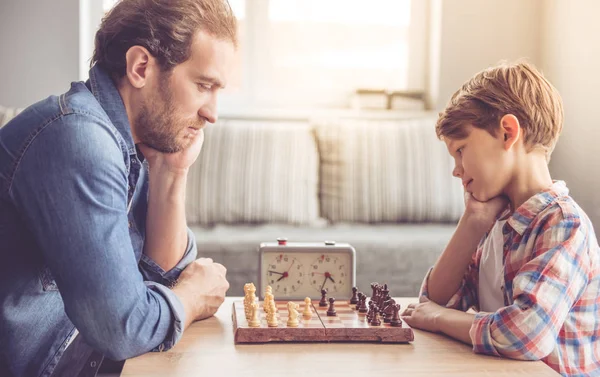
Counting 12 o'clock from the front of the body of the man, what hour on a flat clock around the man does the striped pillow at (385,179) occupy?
The striped pillow is roughly at 10 o'clock from the man.

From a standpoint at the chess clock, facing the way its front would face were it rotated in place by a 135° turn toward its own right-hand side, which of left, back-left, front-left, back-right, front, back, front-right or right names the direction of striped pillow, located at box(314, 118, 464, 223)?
front-right

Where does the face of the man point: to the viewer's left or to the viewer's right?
to the viewer's right

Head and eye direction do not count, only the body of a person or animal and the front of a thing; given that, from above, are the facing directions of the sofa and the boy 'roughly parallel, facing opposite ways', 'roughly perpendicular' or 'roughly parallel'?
roughly perpendicular

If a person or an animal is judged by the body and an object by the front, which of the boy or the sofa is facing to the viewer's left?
the boy

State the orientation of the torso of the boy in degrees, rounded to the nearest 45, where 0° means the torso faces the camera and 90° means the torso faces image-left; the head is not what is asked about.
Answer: approximately 90°

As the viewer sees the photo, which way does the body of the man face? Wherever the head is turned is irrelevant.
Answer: to the viewer's right
